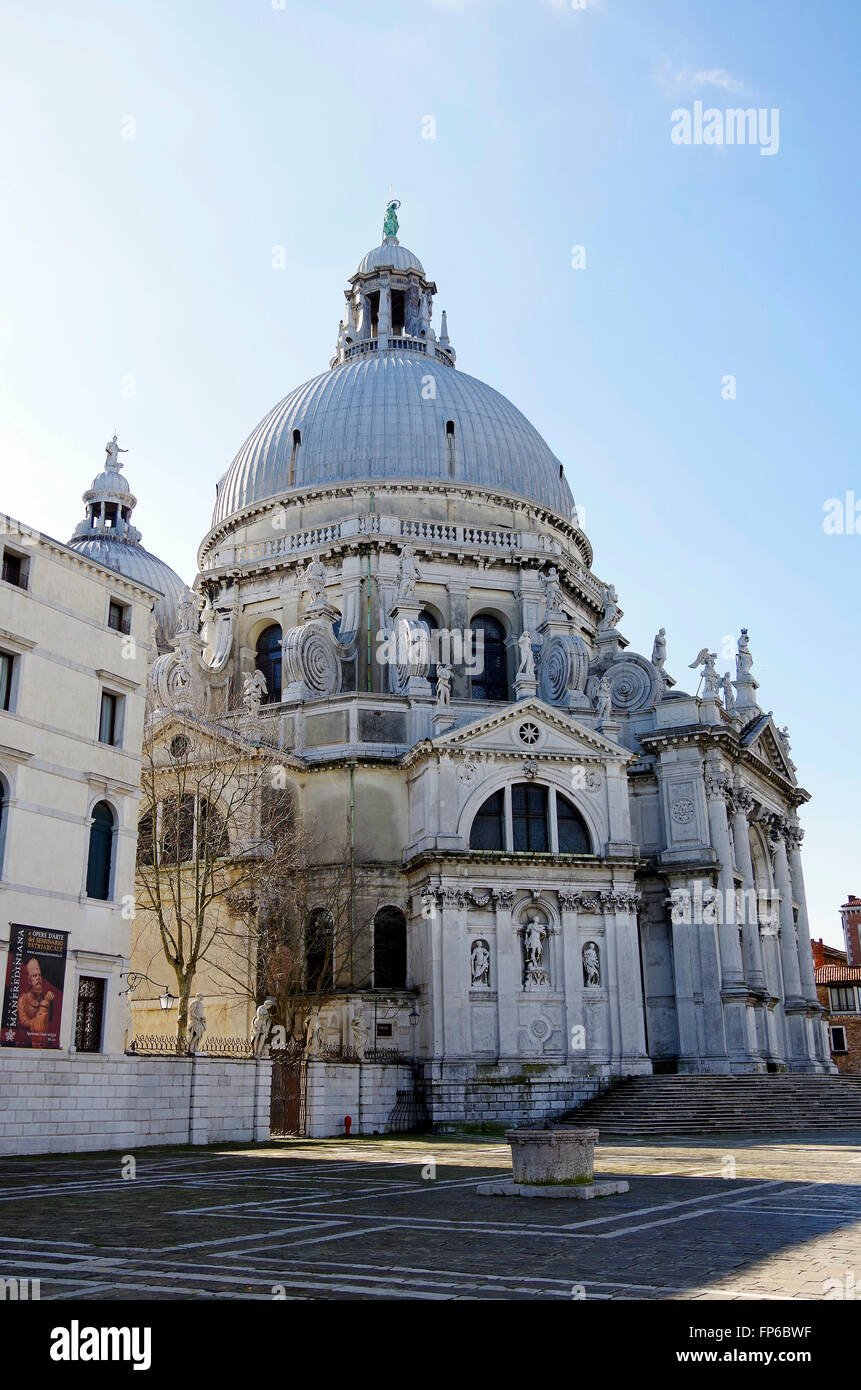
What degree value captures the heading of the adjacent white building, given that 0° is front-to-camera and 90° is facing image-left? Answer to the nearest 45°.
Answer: approximately 315°

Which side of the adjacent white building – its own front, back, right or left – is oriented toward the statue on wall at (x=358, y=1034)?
left

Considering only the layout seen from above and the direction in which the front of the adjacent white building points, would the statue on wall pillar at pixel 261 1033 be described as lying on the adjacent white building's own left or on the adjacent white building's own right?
on the adjacent white building's own left

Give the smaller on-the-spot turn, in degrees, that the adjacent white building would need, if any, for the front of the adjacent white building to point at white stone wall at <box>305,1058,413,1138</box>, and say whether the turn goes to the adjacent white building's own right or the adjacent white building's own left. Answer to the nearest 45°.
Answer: approximately 90° to the adjacent white building's own left

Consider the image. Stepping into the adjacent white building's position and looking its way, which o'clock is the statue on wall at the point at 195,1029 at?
The statue on wall is roughly at 9 o'clock from the adjacent white building.

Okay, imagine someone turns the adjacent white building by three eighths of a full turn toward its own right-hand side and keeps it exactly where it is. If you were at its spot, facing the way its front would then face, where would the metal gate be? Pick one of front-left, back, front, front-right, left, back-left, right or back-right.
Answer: back-right

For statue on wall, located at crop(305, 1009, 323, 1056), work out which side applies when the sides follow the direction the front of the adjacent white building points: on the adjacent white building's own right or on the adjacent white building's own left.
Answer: on the adjacent white building's own left
